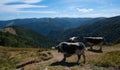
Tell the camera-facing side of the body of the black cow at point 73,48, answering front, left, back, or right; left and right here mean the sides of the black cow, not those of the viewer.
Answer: left

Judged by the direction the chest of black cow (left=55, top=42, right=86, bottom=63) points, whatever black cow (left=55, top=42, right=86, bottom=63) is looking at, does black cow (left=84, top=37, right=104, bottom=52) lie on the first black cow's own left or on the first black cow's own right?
on the first black cow's own right
